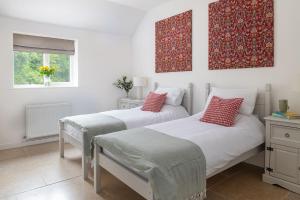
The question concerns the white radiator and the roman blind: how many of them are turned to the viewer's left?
0

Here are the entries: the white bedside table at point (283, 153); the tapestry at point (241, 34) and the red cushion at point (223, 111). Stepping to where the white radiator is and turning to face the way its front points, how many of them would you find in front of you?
3

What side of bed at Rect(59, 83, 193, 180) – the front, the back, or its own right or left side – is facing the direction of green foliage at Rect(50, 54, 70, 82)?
right

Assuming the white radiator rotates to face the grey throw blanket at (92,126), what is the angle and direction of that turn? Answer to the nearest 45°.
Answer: approximately 45° to its right

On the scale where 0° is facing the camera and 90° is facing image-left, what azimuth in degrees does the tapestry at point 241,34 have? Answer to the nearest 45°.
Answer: approximately 45°

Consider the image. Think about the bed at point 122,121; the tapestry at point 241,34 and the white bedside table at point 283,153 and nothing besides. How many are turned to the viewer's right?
0

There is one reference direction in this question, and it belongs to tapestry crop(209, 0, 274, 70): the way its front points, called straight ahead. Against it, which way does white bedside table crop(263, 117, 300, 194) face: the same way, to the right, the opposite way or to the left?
the same way

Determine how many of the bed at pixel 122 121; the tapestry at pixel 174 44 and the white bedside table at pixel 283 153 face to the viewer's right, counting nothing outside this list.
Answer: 0

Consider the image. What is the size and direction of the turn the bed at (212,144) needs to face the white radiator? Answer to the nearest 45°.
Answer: approximately 90° to its right

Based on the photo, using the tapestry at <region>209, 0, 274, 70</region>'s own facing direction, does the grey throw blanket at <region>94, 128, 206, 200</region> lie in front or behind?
in front

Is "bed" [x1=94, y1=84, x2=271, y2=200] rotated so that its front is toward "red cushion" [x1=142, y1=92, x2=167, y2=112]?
no

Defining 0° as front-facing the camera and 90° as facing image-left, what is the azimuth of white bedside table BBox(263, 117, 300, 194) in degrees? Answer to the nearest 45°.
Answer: approximately 45°

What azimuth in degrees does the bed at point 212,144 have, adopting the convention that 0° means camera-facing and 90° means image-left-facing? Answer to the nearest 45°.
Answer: approximately 45°

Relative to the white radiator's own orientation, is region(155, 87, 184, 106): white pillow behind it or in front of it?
in front

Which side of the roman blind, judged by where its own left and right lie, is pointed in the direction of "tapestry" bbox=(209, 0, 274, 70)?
front

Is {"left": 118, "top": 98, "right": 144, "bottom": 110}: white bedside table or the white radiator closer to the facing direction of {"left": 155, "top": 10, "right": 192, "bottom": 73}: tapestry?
the white radiator

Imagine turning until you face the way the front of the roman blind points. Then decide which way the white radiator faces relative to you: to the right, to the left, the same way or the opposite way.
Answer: the same way
